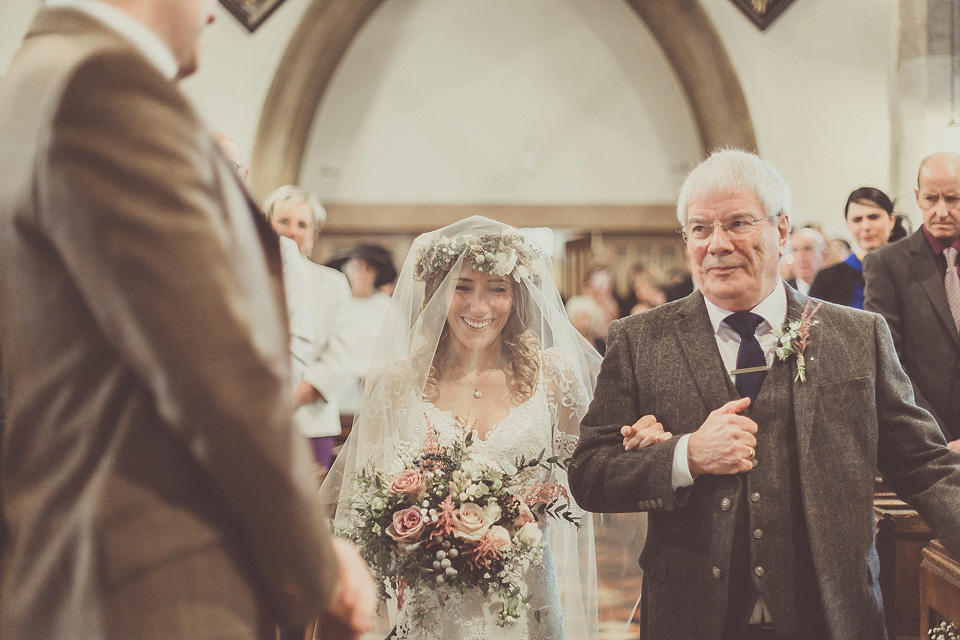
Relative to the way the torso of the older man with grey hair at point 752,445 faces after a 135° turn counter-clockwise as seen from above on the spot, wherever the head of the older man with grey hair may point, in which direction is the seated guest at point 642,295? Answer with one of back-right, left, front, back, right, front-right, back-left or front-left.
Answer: front-left

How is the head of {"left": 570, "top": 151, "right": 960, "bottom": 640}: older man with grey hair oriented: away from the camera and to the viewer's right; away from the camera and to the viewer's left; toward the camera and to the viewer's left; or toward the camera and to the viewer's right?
toward the camera and to the viewer's left

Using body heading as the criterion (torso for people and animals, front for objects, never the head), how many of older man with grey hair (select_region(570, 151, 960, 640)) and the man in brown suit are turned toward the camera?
1

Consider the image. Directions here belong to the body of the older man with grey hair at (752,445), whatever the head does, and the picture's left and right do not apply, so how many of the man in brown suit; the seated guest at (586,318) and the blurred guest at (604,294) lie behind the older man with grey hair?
2

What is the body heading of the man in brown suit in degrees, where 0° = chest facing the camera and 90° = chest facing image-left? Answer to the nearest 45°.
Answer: approximately 270°

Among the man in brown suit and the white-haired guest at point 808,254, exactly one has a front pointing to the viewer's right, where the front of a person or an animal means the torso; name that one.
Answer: the man in brown suit
